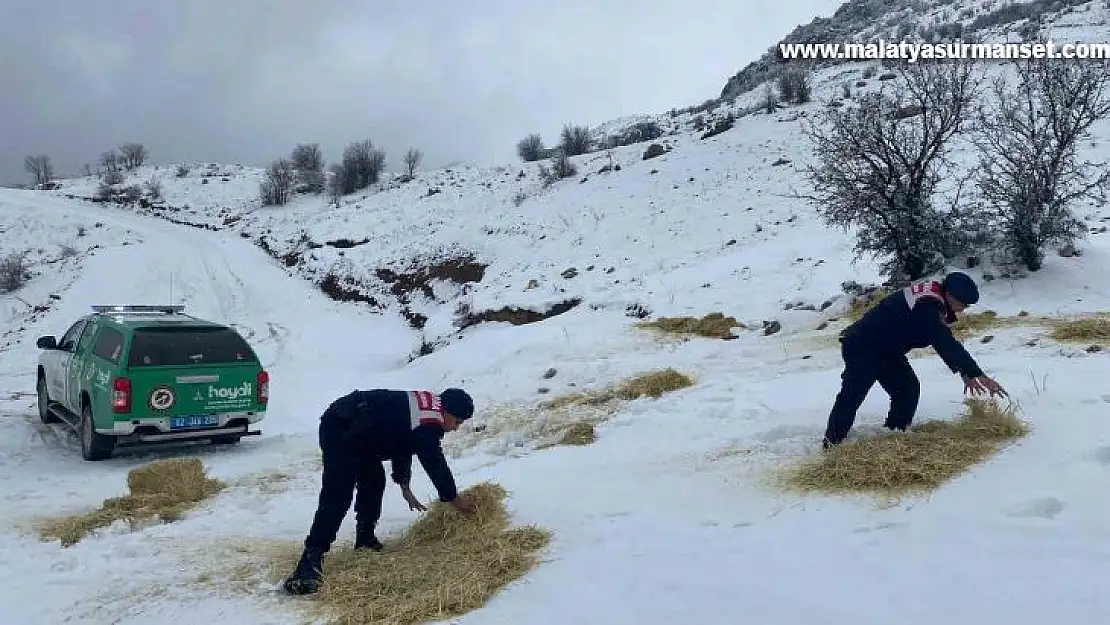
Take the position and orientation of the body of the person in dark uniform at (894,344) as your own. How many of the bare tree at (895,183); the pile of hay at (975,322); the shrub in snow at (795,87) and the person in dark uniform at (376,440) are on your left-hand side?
3

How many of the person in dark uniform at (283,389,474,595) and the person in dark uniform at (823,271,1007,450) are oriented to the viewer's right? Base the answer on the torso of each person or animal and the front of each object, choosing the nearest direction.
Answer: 2

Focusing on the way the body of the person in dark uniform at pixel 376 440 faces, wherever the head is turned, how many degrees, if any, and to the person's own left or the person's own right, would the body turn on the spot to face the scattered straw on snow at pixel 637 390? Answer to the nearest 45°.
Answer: approximately 45° to the person's own left

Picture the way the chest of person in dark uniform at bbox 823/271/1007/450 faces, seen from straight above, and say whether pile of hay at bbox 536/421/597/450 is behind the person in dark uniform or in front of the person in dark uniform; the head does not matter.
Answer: behind

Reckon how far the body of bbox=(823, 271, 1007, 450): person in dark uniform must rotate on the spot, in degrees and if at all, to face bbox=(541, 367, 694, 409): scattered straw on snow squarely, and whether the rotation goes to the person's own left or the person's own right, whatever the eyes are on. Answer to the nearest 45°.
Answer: approximately 135° to the person's own left

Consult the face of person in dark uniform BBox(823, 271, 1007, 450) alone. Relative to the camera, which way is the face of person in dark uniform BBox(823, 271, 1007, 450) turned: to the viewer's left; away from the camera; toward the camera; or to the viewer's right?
to the viewer's right

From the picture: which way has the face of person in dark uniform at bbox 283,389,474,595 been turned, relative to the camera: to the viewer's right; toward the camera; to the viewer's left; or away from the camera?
to the viewer's right

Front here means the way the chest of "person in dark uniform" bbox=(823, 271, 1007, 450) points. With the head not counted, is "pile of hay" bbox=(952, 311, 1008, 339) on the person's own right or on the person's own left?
on the person's own left

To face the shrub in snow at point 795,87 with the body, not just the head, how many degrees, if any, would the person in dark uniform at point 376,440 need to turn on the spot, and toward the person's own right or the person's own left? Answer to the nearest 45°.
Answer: approximately 45° to the person's own left

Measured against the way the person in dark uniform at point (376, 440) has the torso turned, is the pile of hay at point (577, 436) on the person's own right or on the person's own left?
on the person's own left

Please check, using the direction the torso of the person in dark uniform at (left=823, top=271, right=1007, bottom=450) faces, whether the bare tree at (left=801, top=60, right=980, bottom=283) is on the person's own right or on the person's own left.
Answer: on the person's own left

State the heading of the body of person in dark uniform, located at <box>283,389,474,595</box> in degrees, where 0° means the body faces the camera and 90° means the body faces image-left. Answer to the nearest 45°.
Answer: approximately 270°

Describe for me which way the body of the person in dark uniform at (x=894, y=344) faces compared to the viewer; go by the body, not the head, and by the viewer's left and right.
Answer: facing to the right of the viewer
